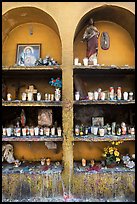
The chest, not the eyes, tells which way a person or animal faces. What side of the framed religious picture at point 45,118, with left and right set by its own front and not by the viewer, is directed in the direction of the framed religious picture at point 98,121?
left

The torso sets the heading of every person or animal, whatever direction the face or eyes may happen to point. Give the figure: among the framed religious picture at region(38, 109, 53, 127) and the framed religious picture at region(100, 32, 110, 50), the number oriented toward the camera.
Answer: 2

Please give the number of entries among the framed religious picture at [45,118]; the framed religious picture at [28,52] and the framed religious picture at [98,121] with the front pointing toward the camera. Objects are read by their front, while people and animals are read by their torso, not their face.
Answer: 3

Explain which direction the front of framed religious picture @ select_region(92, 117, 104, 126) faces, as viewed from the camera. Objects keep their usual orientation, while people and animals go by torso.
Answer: facing the viewer

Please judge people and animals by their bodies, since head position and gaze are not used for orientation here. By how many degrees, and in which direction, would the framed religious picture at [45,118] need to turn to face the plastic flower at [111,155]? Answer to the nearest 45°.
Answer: approximately 90° to its left

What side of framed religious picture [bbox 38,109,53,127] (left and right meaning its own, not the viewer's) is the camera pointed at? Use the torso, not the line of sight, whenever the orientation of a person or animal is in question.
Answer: front

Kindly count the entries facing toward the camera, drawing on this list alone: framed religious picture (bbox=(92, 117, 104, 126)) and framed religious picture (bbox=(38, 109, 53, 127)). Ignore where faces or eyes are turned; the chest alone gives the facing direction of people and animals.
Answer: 2

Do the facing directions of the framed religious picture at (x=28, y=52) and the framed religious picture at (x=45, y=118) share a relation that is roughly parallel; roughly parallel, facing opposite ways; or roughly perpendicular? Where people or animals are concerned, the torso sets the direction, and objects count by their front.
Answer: roughly parallel

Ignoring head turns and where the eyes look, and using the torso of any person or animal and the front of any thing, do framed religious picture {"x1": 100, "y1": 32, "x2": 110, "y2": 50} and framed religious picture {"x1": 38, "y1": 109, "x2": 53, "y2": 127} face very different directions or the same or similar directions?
same or similar directions

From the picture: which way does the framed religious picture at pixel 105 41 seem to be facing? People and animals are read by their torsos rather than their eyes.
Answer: toward the camera

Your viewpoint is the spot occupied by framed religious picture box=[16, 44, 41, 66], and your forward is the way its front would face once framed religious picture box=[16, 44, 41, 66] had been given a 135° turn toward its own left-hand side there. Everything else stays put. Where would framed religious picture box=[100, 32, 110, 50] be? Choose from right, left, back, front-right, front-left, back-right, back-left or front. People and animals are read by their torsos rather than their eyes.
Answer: front-right
